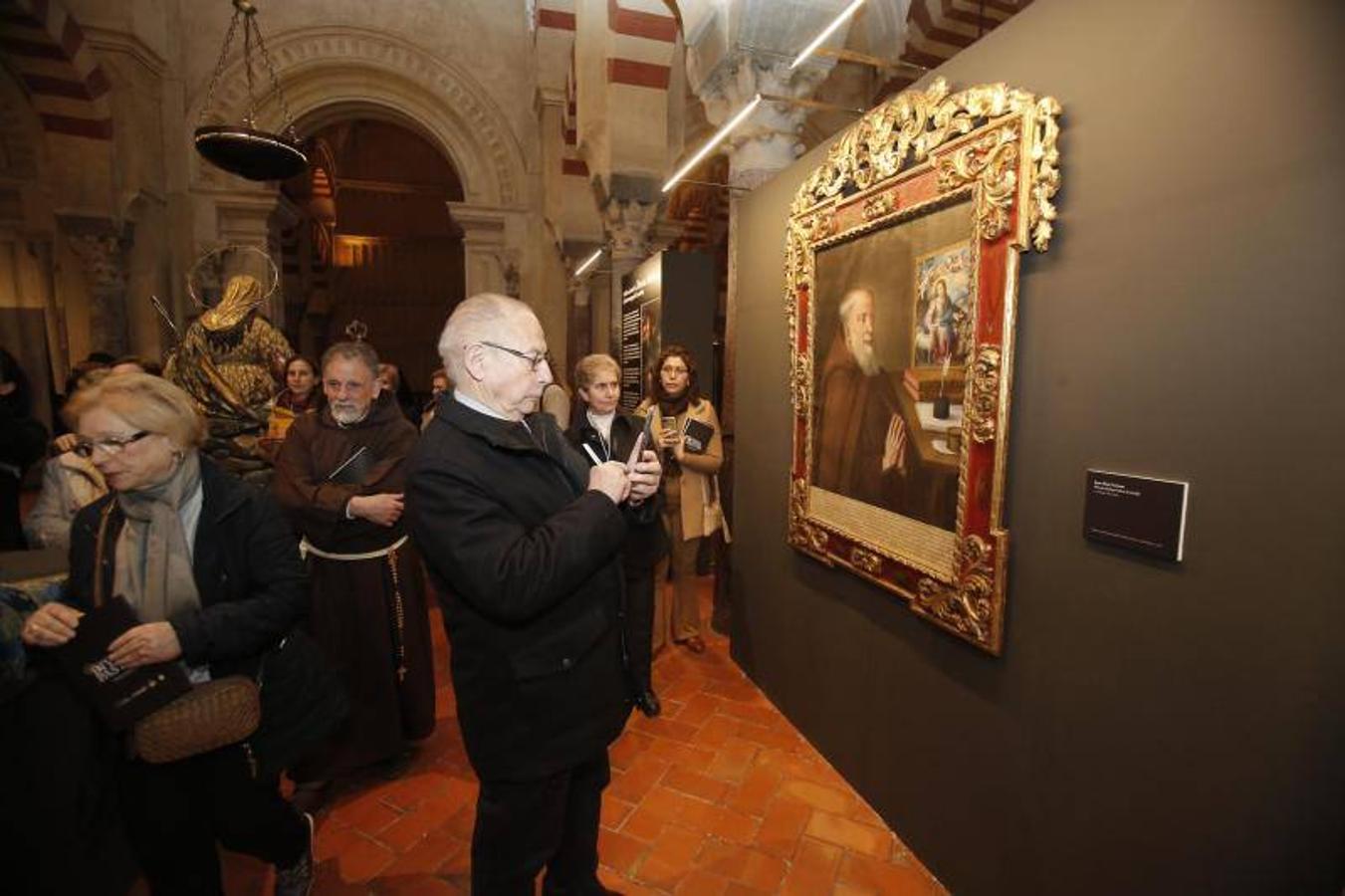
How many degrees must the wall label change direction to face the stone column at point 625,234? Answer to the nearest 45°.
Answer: approximately 90° to its right

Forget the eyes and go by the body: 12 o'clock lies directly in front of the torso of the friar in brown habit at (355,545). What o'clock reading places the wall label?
The wall label is roughly at 11 o'clock from the friar in brown habit.

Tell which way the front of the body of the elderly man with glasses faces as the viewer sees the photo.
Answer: to the viewer's right

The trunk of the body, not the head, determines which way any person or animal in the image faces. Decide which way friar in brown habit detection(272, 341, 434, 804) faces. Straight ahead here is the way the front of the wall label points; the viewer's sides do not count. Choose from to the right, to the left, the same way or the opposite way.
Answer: to the left

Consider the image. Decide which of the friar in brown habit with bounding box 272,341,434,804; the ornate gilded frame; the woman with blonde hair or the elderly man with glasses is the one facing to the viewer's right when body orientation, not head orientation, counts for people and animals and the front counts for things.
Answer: the elderly man with glasses

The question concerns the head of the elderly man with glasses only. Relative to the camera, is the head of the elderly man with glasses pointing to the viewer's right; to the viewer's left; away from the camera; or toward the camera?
to the viewer's right

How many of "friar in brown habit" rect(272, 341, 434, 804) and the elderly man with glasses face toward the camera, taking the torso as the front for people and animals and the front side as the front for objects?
1

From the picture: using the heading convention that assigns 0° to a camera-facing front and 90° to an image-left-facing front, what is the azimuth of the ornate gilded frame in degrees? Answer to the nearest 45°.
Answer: approximately 45°

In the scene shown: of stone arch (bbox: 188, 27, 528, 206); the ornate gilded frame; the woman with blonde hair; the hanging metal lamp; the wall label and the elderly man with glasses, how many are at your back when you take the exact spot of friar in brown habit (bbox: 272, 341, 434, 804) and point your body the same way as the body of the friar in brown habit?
2

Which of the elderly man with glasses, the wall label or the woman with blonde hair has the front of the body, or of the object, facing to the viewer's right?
the elderly man with glasses

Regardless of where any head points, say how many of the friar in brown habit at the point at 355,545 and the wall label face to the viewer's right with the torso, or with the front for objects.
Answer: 0

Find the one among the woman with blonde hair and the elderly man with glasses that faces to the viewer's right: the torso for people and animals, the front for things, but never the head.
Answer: the elderly man with glasses

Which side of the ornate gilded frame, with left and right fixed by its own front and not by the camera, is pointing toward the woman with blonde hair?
front

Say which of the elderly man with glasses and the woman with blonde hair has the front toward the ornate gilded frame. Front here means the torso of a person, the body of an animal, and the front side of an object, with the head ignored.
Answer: the elderly man with glasses

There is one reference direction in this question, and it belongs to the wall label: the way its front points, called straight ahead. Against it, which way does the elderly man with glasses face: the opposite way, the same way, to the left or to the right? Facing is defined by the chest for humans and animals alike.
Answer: the opposite way

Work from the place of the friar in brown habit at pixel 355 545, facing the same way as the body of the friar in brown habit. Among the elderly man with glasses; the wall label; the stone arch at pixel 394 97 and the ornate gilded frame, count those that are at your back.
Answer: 1
